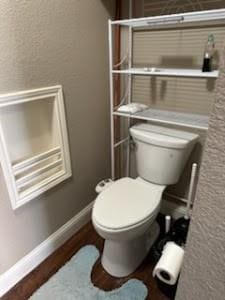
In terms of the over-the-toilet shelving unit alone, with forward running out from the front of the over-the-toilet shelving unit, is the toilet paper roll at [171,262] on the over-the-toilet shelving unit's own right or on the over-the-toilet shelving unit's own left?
on the over-the-toilet shelving unit's own left

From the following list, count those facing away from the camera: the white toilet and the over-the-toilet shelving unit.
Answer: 0

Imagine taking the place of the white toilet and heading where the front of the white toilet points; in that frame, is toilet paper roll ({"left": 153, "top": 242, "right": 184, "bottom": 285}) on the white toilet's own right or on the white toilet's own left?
on the white toilet's own left

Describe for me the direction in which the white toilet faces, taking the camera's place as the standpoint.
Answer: facing the viewer and to the left of the viewer
